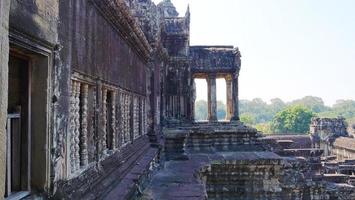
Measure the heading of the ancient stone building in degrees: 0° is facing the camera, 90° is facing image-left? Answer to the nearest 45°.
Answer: approximately 270°

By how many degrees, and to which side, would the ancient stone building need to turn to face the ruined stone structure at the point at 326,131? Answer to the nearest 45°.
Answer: approximately 45° to its left
